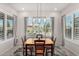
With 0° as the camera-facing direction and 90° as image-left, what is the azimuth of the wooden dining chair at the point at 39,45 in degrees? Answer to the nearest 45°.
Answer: approximately 180°

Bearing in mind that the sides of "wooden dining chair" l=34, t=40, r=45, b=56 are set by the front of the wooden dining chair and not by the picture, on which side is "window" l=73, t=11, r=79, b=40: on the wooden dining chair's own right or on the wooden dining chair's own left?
on the wooden dining chair's own right

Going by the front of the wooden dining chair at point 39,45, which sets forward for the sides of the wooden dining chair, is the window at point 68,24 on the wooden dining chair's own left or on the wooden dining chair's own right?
on the wooden dining chair's own right
